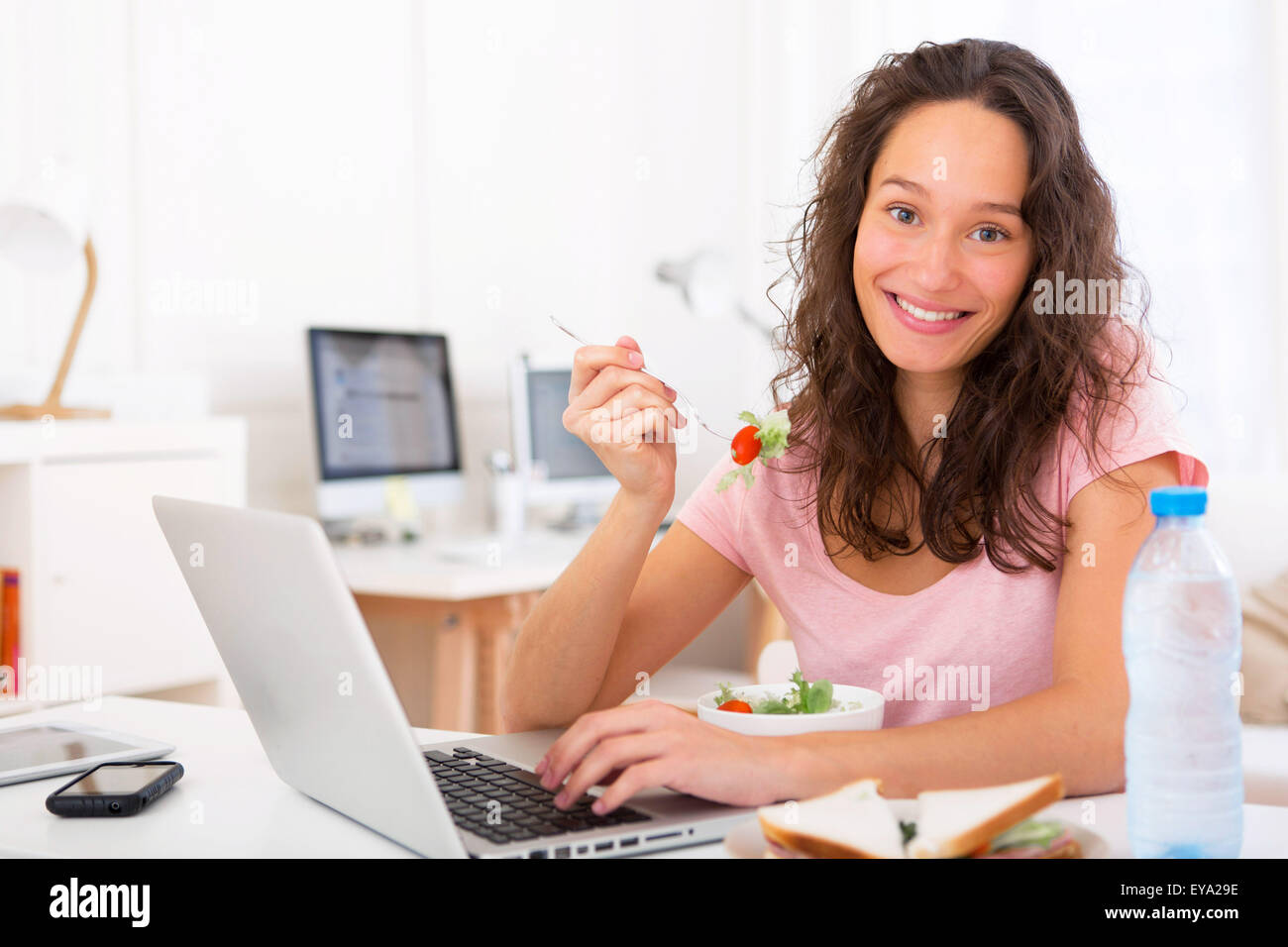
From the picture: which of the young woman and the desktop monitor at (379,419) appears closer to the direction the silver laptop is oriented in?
the young woman

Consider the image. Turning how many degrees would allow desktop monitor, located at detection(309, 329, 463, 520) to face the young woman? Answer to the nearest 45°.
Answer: approximately 45° to its right

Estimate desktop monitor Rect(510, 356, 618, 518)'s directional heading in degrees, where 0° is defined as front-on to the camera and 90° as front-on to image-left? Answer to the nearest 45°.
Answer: approximately 315°

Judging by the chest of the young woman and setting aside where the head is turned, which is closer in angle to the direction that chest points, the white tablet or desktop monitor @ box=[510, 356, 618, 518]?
the white tablet

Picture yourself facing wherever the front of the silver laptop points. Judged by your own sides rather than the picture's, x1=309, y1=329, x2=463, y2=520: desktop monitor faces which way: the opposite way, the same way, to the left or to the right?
to the right

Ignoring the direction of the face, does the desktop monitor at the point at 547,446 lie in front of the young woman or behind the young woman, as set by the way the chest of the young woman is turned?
behind

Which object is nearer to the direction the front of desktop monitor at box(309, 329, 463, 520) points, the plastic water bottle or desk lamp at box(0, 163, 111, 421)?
the plastic water bottle

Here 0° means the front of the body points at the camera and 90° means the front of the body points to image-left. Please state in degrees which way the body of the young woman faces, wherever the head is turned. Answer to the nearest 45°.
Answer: approximately 0°

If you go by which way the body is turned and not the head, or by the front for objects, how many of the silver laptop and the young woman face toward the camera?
1

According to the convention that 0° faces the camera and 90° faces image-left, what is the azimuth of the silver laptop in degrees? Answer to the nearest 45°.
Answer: approximately 225°
